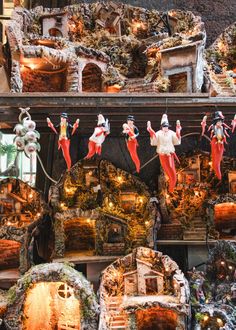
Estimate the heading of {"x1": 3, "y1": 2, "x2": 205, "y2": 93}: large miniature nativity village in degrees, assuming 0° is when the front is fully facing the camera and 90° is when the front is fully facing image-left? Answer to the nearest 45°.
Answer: approximately 0°

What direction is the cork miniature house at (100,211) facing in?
toward the camera

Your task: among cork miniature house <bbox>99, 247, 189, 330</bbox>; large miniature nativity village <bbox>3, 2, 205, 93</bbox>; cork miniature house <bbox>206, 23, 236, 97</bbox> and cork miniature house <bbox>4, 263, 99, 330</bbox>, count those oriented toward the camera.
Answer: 4

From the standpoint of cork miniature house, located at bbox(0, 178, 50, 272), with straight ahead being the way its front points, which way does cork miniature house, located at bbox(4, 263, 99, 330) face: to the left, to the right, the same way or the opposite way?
the same way

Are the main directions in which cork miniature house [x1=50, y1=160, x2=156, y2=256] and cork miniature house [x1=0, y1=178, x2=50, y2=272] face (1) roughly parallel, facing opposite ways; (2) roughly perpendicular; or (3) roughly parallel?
roughly parallel

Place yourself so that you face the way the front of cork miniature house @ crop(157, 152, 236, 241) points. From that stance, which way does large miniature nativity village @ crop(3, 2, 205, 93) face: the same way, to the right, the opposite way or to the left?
the same way

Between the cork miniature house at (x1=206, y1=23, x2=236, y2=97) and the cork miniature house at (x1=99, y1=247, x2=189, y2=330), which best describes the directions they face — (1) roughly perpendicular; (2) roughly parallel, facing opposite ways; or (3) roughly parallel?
roughly parallel

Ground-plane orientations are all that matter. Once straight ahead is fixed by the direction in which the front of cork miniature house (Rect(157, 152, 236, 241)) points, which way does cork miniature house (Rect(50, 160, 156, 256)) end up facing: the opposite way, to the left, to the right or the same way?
the same way

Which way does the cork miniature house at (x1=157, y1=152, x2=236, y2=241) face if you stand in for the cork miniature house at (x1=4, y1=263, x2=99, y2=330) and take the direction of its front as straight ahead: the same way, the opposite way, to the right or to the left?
the same way

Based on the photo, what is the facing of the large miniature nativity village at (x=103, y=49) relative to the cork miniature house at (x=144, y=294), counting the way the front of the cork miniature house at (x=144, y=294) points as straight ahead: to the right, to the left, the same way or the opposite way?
the same way

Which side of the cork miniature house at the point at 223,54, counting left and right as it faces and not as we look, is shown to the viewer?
front

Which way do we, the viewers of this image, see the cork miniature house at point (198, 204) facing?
facing the viewer

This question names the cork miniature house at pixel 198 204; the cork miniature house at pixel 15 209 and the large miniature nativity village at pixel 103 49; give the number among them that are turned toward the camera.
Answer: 3

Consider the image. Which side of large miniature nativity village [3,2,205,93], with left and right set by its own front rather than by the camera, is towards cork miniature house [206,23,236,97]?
left

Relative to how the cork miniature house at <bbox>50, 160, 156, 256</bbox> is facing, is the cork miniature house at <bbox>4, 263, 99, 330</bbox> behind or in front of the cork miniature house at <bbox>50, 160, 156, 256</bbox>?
in front

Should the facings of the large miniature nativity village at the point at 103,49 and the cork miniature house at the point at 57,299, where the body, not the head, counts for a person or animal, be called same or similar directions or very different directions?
same or similar directions

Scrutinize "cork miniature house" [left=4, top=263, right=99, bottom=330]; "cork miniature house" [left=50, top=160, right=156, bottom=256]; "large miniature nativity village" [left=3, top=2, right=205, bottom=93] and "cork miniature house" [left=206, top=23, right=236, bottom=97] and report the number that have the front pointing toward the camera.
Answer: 4
